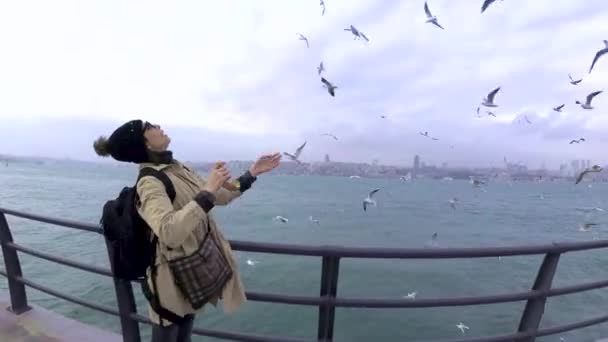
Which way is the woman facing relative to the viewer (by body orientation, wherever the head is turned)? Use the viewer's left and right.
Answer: facing to the right of the viewer

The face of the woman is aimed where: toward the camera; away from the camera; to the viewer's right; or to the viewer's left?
to the viewer's right
